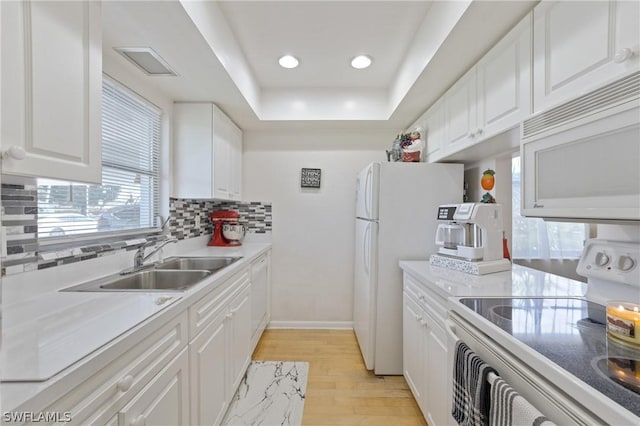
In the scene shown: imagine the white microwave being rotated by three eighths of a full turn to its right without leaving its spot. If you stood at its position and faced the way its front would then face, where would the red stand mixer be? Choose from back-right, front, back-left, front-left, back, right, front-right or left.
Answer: left

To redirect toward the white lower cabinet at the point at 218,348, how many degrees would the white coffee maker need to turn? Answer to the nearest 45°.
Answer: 0° — it already faces it

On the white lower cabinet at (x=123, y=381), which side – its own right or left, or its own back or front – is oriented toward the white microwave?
front

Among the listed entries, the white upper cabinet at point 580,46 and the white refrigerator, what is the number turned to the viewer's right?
0

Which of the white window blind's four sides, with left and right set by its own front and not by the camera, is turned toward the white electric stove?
front

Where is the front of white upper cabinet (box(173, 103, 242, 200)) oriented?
to the viewer's right

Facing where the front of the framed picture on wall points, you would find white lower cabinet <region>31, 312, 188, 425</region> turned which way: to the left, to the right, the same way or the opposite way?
to the left

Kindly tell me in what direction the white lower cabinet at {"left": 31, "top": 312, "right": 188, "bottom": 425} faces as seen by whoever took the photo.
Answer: facing the viewer and to the right of the viewer
